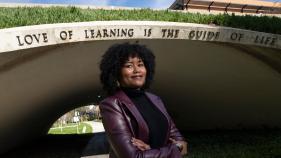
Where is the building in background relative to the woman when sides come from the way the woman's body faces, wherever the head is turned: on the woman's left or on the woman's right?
on the woman's left

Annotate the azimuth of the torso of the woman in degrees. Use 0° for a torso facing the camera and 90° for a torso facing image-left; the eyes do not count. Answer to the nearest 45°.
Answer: approximately 315°
